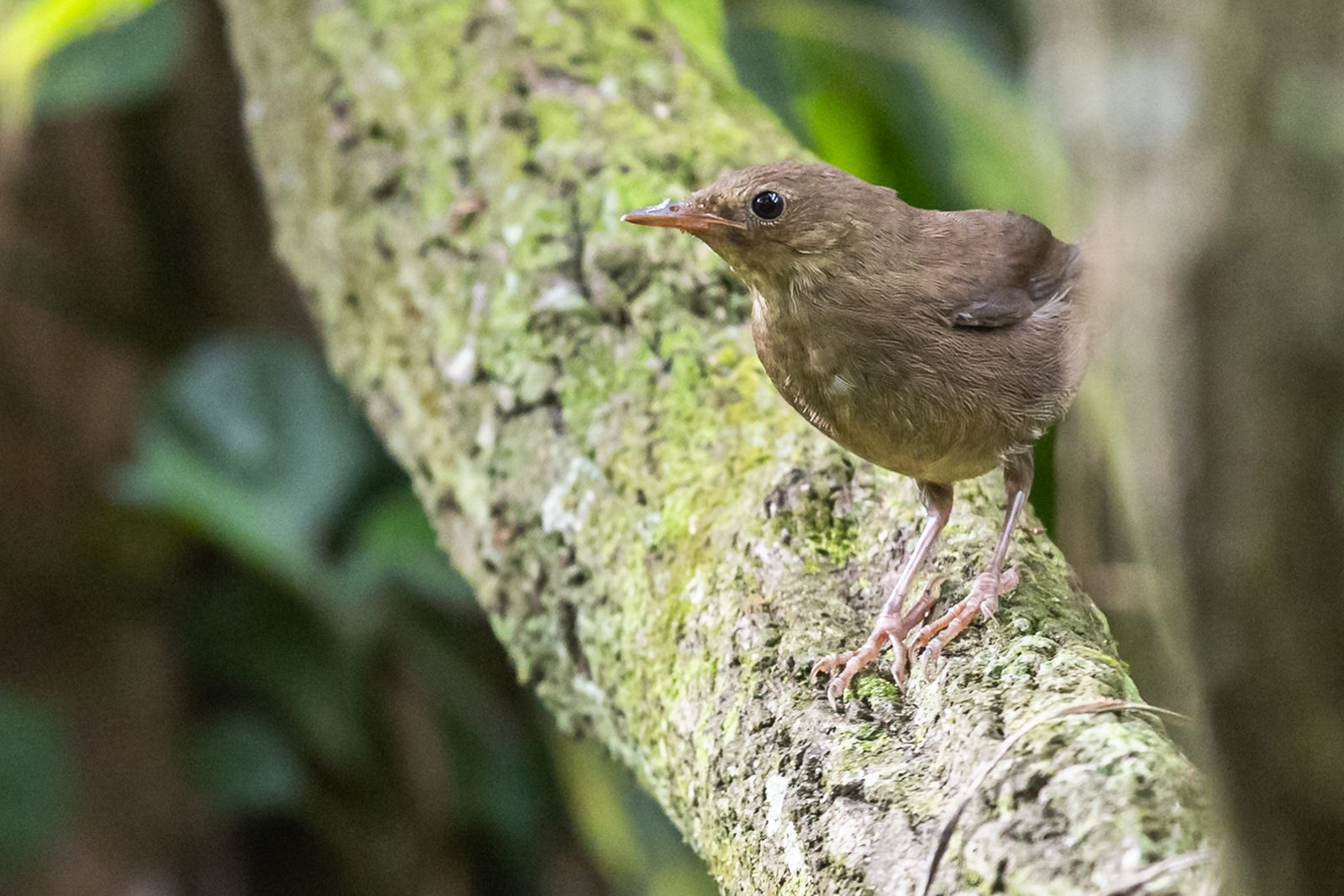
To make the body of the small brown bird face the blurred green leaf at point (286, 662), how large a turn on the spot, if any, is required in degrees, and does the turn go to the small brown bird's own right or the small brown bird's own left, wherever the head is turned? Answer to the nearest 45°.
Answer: approximately 90° to the small brown bird's own right

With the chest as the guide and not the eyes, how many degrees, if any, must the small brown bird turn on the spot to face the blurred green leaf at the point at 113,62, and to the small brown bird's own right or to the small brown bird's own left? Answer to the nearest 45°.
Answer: approximately 90° to the small brown bird's own right

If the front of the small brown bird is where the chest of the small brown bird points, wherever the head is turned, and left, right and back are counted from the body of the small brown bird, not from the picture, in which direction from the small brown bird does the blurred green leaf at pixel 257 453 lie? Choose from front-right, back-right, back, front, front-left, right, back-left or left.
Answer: right

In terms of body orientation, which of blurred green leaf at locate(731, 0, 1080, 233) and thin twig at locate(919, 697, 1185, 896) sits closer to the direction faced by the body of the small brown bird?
the thin twig

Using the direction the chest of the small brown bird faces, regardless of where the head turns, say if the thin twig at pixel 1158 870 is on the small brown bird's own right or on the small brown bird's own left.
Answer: on the small brown bird's own left

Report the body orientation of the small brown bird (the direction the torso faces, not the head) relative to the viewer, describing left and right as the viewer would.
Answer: facing the viewer and to the left of the viewer

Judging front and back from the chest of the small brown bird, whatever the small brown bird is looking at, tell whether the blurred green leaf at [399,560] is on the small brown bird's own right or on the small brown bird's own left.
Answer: on the small brown bird's own right

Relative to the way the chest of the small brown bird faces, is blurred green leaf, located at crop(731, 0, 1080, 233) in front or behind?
behind
